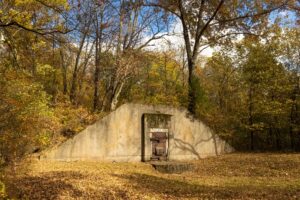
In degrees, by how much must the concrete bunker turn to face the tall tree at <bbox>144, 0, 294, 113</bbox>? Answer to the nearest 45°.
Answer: approximately 135° to its left

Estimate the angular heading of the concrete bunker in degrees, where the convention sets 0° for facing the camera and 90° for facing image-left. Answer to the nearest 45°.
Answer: approximately 0°
